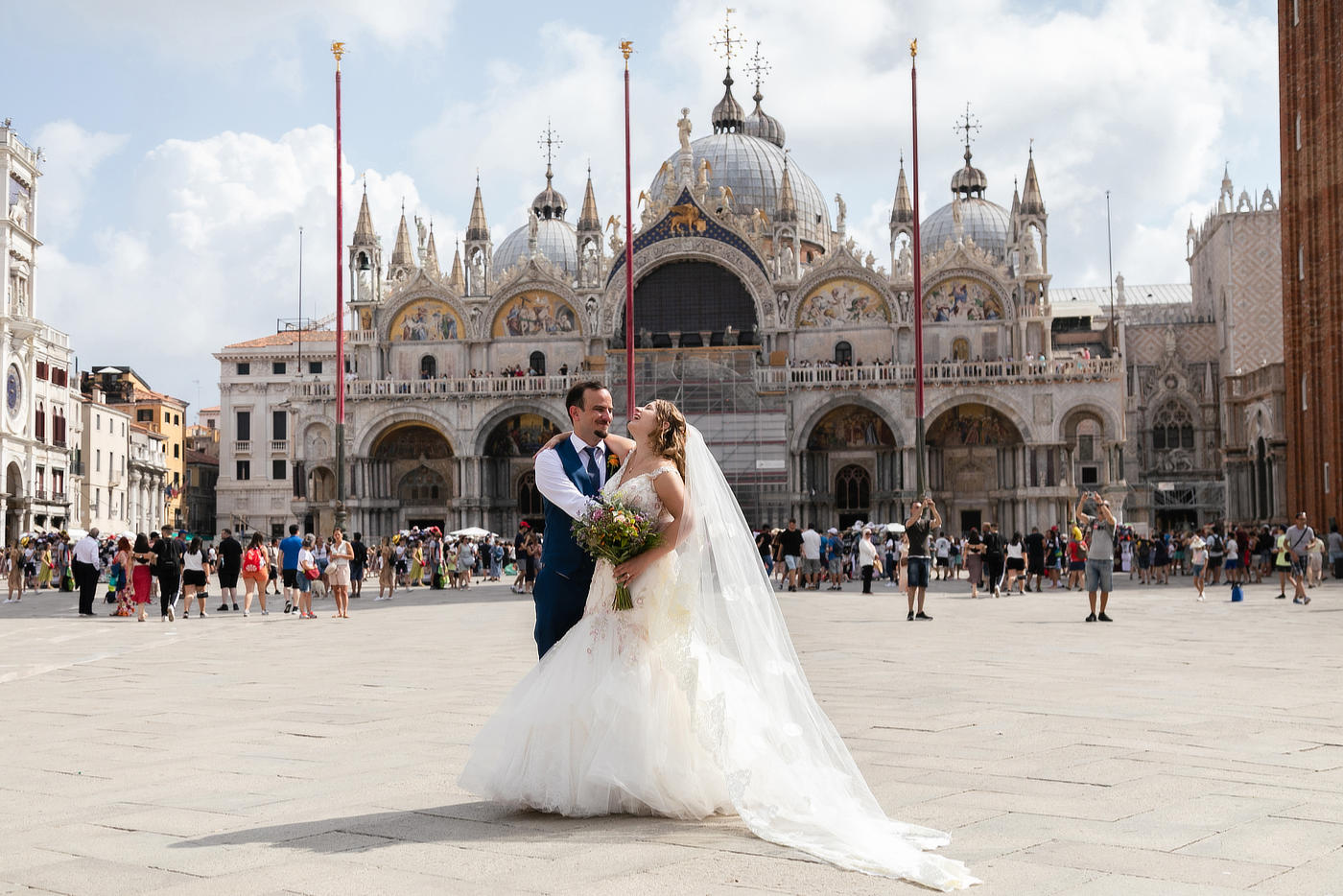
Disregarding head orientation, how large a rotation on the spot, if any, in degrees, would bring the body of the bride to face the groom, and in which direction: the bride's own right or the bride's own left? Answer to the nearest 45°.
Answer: approximately 90° to the bride's own right

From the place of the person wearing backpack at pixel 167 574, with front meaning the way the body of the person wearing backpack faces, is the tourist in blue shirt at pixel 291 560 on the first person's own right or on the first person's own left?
on the first person's own right

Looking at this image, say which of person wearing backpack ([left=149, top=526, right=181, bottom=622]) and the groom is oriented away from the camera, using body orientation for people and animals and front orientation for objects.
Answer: the person wearing backpack

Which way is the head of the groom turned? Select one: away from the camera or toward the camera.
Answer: toward the camera

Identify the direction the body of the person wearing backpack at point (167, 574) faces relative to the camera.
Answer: away from the camera

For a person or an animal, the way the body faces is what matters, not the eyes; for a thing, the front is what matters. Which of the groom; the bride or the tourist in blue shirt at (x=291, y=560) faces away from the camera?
the tourist in blue shirt

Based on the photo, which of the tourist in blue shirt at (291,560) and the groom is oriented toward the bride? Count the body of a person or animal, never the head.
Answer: the groom

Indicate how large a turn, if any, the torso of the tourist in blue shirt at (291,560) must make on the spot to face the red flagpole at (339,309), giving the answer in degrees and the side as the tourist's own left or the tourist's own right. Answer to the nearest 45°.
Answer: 0° — they already face it

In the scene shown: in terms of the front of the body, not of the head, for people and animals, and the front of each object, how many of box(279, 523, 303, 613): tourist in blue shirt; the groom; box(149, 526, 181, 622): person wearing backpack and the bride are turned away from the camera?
2

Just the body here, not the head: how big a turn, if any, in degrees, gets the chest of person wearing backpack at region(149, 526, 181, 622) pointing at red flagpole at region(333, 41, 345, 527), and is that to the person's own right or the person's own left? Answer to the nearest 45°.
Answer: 0° — they already face it

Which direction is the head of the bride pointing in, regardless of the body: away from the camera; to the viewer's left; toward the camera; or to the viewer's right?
to the viewer's left

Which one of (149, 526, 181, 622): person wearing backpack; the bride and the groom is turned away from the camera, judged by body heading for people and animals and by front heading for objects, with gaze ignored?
the person wearing backpack

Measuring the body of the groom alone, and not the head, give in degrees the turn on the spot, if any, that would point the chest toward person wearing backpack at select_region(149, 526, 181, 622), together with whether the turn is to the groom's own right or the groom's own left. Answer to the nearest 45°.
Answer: approximately 135° to the groom's own left

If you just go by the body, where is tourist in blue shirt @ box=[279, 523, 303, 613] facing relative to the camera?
away from the camera

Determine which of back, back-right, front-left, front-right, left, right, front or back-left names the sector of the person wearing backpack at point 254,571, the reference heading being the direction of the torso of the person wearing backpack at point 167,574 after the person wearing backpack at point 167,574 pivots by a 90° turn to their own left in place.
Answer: back-right
